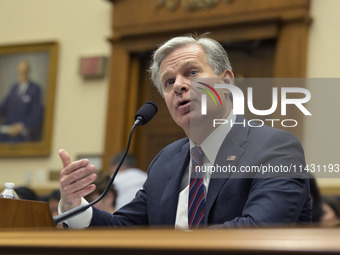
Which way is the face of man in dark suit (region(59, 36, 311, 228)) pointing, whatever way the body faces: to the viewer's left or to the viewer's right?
to the viewer's left

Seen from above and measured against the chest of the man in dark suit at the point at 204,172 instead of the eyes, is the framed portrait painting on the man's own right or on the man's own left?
on the man's own right

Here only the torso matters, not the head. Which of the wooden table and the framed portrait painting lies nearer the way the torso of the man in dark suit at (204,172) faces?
the wooden table

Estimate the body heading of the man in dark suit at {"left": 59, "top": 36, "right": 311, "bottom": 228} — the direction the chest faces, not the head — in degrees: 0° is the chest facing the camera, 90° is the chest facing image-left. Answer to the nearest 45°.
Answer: approximately 45°
